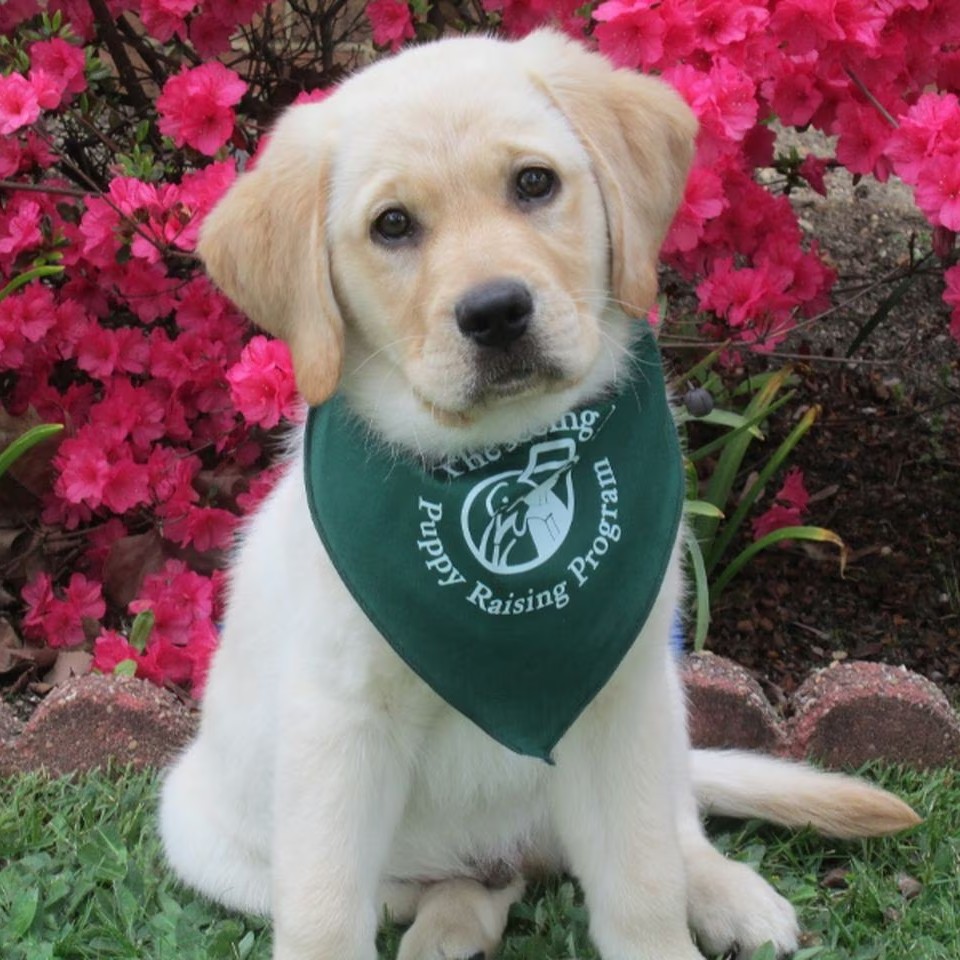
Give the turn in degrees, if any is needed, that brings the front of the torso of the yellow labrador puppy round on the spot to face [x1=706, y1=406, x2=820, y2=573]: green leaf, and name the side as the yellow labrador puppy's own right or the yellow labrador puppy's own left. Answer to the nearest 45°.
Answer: approximately 135° to the yellow labrador puppy's own left

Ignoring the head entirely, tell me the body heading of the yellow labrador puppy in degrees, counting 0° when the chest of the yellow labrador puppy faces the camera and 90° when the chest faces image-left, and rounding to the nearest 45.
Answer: approximately 0°

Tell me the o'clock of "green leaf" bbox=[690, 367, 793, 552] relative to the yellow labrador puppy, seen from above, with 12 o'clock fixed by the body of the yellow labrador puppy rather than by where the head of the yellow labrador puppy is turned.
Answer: The green leaf is roughly at 7 o'clock from the yellow labrador puppy.

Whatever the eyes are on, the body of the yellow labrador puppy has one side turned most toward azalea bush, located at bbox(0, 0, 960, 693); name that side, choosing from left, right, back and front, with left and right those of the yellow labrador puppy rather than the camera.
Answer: back
